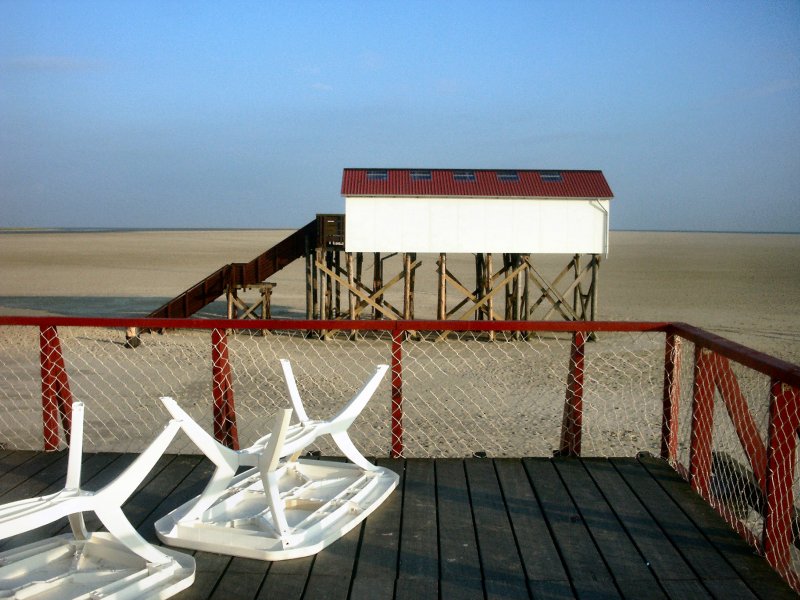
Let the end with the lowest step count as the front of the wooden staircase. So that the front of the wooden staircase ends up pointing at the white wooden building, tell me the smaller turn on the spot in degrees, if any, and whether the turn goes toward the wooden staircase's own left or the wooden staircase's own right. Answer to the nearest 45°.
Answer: approximately 135° to the wooden staircase's own left

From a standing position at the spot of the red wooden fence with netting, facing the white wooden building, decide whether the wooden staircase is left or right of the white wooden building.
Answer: left

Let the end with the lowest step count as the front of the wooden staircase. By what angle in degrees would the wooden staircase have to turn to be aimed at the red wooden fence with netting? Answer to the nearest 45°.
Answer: approximately 90° to its left

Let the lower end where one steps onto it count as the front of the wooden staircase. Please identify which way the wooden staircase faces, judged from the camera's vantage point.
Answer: facing to the left of the viewer
